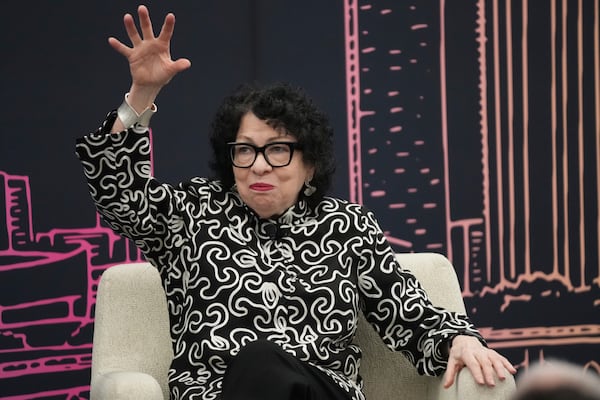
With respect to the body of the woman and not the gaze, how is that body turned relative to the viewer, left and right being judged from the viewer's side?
facing the viewer
